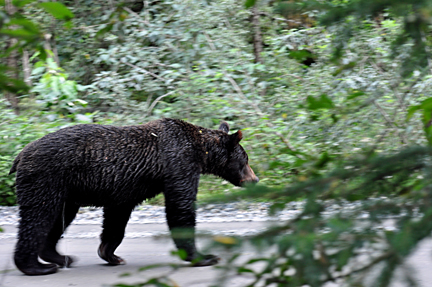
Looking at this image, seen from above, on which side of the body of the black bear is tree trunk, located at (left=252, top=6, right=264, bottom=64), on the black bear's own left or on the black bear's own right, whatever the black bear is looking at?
on the black bear's own left

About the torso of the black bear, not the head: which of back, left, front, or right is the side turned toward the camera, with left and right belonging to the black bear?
right
